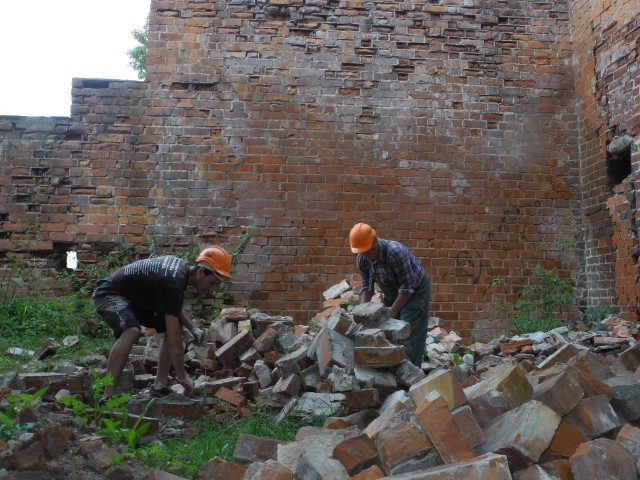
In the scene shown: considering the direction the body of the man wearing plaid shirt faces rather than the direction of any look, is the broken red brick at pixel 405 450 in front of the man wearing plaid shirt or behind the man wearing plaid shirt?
in front

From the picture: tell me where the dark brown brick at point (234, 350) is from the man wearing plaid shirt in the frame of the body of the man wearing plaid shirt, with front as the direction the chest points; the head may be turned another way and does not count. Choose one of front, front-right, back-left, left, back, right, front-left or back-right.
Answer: front-right

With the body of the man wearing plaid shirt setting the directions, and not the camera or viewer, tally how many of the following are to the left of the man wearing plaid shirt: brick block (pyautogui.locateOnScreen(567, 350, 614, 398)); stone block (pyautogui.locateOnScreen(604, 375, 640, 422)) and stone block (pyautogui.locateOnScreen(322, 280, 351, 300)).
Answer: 2

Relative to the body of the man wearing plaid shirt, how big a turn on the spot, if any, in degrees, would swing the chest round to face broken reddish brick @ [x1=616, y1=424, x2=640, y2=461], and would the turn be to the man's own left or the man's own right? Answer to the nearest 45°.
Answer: approximately 90° to the man's own left

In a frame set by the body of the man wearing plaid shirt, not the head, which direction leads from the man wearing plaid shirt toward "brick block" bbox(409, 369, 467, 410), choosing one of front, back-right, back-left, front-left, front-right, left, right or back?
front-left

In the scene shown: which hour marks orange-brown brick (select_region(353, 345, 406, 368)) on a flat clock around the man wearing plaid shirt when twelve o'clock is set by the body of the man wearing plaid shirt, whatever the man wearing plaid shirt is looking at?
The orange-brown brick is roughly at 11 o'clock from the man wearing plaid shirt.

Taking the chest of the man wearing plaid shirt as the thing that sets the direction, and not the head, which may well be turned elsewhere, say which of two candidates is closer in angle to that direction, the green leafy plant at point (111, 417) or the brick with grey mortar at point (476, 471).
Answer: the green leafy plant

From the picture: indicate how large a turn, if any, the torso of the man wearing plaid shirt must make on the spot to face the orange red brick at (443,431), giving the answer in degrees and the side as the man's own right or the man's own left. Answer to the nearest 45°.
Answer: approximately 45° to the man's own left

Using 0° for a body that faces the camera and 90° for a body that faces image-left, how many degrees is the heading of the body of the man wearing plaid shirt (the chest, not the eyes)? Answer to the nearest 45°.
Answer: approximately 45°

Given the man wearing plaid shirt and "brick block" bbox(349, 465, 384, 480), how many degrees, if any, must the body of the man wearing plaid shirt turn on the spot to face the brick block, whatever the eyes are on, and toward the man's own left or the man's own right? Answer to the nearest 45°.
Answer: approximately 45° to the man's own left

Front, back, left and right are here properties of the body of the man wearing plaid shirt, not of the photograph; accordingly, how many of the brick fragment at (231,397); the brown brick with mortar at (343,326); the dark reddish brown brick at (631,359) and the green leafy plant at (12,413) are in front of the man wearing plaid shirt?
3

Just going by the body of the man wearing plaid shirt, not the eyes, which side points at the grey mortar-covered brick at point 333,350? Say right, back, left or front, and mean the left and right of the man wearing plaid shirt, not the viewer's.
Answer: front

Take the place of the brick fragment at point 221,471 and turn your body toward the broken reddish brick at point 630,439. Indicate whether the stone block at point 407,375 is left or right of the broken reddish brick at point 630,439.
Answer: left

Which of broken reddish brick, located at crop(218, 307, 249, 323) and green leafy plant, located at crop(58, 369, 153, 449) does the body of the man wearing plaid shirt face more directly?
the green leafy plant

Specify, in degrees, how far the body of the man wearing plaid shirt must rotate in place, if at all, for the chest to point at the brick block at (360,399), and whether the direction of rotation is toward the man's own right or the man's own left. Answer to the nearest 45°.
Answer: approximately 45° to the man's own left

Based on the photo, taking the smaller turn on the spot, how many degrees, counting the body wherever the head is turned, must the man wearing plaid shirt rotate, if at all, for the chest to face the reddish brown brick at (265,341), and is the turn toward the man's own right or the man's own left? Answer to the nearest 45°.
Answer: approximately 45° to the man's own right
